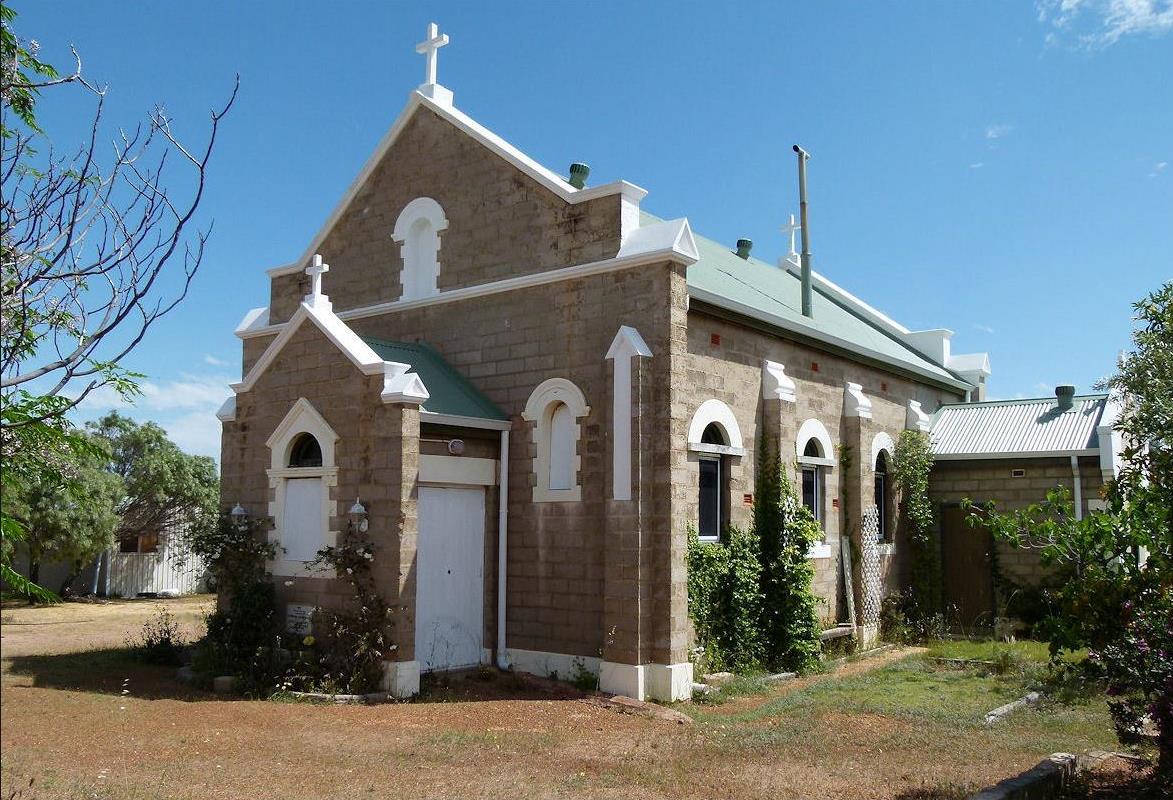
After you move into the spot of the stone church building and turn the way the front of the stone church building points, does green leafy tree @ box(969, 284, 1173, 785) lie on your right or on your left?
on your left

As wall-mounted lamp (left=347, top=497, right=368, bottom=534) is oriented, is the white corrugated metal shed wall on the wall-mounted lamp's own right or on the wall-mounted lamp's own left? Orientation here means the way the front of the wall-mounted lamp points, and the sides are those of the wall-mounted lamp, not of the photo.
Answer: on the wall-mounted lamp's own right

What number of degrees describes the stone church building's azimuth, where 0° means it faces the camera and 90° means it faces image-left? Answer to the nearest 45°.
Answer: approximately 45°

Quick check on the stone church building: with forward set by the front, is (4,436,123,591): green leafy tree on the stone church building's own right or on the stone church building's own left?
on the stone church building's own right

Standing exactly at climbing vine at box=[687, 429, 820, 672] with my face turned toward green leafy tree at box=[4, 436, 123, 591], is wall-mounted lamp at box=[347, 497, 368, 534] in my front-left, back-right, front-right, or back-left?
front-left

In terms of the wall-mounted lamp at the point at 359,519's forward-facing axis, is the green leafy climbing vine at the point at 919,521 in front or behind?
behind

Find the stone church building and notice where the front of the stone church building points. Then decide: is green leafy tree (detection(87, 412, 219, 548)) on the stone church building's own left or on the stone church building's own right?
on the stone church building's own right

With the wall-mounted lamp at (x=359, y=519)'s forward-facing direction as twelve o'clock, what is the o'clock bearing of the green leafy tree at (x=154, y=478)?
The green leafy tree is roughly at 4 o'clock from the wall-mounted lamp.

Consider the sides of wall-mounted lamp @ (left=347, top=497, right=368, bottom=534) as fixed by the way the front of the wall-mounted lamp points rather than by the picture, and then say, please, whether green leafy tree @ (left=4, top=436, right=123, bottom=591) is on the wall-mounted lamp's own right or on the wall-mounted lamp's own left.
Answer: on the wall-mounted lamp's own right

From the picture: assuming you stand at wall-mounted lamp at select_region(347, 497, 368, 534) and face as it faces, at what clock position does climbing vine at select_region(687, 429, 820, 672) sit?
The climbing vine is roughly at 7 o'clock from the wall-mounted lamp.

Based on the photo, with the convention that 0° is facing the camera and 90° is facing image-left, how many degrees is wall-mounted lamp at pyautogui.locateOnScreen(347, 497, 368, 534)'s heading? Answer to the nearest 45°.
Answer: approximately 45°
